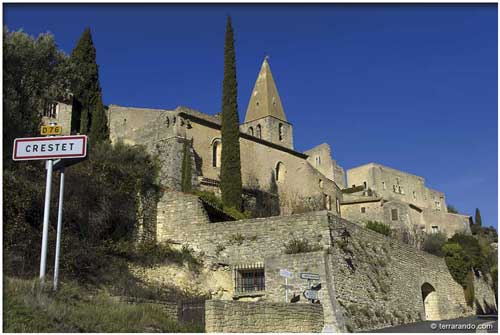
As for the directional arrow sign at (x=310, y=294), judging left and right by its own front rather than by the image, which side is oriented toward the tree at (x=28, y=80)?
right

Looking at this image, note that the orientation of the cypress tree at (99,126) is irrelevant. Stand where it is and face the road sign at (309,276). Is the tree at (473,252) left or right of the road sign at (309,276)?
left

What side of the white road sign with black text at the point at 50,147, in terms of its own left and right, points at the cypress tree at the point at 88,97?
back

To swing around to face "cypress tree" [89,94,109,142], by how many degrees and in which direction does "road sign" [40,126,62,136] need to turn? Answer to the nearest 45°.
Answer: approximately 180°

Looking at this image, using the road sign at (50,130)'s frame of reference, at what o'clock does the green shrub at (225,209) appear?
The green shrub is roughly at 7 o'clock from the road sign.

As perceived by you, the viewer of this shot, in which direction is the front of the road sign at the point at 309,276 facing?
facing the viewer

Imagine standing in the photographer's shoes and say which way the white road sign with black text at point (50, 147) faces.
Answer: facing the viewer

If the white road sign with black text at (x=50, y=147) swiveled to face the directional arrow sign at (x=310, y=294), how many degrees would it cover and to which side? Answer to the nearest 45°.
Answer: approximately 135° to its left

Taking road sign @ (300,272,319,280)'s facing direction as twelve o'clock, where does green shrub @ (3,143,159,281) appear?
The green shrub is roughly at 3 o'clock from the road sign.

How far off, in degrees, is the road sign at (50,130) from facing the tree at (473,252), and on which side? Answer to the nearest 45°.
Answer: approximately 135° to its left

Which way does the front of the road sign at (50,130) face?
toward the camera

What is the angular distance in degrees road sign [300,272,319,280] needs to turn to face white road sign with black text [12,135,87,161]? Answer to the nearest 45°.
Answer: approximately 45° to its right

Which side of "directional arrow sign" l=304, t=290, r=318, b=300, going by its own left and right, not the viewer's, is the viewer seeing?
front
